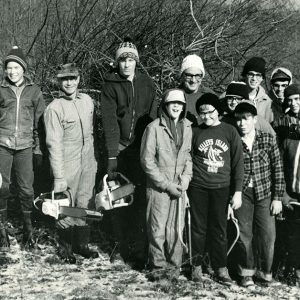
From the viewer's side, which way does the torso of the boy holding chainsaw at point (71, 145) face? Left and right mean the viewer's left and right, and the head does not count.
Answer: facing the viewer and to the right of the viewer

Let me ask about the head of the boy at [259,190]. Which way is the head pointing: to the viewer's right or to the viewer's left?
to the viewer's left

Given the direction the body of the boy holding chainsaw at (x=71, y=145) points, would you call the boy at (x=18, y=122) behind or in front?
behind

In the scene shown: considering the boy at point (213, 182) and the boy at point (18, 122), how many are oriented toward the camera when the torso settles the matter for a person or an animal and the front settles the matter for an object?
2

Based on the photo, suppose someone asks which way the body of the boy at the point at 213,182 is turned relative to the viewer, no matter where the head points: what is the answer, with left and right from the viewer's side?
facing the viewer

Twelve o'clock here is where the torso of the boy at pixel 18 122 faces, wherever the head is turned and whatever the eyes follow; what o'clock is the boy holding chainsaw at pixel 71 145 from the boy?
The boy holding chainsaw is roughly at 10 o'clock from the boy.

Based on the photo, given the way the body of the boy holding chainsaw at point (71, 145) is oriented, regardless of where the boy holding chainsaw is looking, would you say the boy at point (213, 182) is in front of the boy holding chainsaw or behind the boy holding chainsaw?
in front

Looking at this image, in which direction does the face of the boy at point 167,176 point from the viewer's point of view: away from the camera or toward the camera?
toward the camera

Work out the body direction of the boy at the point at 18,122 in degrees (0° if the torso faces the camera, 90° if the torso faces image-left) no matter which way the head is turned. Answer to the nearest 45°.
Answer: approximately 0°

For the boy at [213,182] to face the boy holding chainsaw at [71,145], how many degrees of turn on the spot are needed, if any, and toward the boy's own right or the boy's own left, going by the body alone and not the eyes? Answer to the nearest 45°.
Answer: approximately 90° to the boy's own right

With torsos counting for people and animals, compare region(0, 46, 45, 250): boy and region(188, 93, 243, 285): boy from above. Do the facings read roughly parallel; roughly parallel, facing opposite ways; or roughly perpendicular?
roughly parallel
